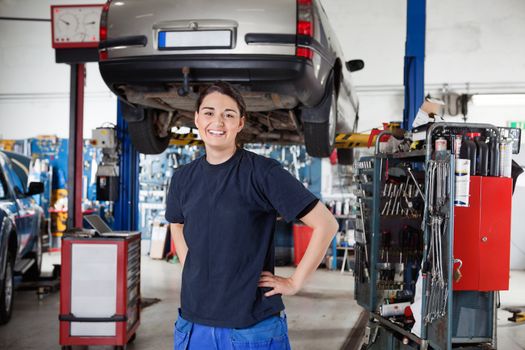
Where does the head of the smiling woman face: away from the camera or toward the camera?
toward the camera

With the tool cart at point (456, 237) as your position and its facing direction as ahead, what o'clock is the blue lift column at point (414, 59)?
The blue lift column is roughly at 4 o'clock from the tool cart.

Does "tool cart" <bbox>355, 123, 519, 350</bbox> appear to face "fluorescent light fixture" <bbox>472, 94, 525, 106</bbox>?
no

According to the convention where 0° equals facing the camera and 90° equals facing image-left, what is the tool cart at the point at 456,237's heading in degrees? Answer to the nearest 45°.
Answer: approximately 45°

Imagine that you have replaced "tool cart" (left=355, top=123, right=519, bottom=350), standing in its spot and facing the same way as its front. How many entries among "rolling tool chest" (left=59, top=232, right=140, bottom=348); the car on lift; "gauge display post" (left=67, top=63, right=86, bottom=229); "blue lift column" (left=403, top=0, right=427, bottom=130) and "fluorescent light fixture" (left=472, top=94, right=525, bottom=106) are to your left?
0

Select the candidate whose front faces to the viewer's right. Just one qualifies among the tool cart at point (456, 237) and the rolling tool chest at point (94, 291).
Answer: the rolling tool chest

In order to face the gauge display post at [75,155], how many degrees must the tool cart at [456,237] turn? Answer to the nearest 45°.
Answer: approximately 45° to its right

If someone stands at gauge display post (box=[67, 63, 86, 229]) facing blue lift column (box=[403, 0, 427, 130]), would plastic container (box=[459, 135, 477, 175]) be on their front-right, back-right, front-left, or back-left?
front-right

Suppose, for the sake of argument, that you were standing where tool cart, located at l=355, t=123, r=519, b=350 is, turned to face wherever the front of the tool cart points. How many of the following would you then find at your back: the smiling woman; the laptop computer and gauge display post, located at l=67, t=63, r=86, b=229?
0
